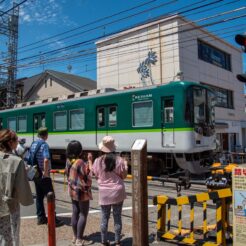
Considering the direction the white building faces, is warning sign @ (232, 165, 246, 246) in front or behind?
in front

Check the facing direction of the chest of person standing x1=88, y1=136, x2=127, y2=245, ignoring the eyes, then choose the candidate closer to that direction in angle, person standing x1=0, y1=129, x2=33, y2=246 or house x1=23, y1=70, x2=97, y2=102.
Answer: the house

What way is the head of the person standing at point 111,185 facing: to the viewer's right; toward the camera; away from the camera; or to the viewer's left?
away from the camera

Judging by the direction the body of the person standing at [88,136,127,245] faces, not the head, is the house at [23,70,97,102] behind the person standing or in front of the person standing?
in front

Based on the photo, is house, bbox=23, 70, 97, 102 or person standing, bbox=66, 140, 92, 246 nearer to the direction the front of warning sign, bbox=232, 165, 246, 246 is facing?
the person standing

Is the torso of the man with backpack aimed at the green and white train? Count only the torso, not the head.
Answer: yes

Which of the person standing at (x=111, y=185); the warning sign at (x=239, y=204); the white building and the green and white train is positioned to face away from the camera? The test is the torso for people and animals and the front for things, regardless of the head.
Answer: the person standing

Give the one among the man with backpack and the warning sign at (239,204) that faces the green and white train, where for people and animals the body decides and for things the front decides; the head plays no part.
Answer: the man with backpack

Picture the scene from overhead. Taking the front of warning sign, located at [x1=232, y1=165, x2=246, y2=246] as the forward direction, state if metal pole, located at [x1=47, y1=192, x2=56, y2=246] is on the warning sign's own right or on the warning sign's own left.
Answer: on the warning sign's own right

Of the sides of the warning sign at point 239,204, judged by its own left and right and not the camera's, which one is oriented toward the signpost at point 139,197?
right

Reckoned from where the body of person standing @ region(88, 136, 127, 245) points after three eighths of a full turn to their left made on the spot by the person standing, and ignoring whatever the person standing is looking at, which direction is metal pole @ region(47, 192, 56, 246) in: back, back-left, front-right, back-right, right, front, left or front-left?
front

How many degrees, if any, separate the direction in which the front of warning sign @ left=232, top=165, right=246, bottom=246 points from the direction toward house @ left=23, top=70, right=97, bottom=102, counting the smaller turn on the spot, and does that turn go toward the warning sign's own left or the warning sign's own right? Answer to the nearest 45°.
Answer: approximately 135° to the warning sign's own right

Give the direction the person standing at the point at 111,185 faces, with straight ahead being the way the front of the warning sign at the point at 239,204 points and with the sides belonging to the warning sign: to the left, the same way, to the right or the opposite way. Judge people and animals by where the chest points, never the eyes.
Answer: the opposite way

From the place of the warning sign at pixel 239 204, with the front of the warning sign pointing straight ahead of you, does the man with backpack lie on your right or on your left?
on your right

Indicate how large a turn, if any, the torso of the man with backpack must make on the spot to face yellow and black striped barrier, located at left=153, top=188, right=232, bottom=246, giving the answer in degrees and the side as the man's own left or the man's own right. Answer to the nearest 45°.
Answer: approximately 90° to the man's own right

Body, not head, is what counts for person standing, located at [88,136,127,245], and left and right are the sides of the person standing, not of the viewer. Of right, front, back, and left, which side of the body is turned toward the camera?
back

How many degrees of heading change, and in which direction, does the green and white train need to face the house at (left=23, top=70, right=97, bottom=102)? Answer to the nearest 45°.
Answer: approximately 135° to its left

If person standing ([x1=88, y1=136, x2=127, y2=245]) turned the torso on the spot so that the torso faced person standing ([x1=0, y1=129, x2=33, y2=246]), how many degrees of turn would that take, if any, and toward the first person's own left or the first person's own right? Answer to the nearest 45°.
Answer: approximately 135° to the first person's own left
